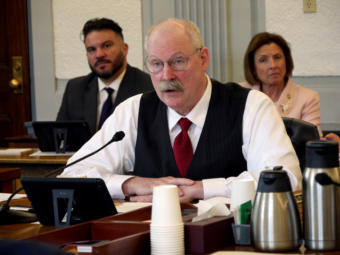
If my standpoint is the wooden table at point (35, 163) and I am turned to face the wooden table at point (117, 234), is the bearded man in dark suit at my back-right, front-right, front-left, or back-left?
back-left

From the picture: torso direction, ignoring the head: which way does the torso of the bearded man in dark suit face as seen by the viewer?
toward the camera

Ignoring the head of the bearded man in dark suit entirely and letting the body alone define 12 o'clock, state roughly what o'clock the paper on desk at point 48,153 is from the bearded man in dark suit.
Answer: The paper on desk is roughly at 1 o'clock from the bearded man in dark suit.

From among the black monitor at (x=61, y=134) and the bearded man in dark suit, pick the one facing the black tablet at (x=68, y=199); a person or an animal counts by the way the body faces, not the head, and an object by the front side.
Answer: the bearded man in dark suit

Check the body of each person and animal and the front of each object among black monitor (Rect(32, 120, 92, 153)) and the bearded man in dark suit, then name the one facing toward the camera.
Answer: the bearded man in dark suit

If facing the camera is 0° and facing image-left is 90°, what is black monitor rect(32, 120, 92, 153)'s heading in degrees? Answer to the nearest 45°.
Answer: approximately 180°

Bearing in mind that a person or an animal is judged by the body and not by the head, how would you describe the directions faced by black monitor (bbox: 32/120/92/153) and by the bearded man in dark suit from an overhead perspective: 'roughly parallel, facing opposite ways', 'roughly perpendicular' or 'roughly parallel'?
roughly parallel, facing opposite ways

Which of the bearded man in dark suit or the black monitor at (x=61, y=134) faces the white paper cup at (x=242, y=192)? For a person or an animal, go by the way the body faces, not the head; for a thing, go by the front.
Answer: the bearded man in dark suit

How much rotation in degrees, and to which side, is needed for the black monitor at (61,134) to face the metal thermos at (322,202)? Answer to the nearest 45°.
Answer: approximately 180°

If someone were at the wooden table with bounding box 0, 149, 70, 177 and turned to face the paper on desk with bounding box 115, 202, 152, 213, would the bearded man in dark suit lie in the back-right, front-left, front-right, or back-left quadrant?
back-left

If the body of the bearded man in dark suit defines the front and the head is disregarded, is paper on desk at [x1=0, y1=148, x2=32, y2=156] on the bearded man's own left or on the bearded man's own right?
on the bearded man's own right

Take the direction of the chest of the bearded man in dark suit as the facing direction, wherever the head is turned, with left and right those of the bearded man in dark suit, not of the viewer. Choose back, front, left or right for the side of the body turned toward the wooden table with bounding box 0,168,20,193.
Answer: front

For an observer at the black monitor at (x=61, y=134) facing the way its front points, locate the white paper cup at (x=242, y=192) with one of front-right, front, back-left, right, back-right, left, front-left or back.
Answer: back

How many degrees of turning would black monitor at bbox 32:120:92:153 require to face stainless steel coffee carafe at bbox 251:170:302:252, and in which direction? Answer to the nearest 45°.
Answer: approximately 180°

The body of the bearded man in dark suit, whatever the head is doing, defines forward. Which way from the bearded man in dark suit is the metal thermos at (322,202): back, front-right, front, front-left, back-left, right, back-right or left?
front

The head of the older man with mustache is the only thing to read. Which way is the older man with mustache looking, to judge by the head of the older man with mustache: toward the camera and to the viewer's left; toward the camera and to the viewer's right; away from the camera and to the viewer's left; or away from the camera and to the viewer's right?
toward the camera and to the viewer's left

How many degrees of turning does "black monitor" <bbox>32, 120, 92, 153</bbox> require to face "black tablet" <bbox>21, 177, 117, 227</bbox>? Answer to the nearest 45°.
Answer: approximately 180°
